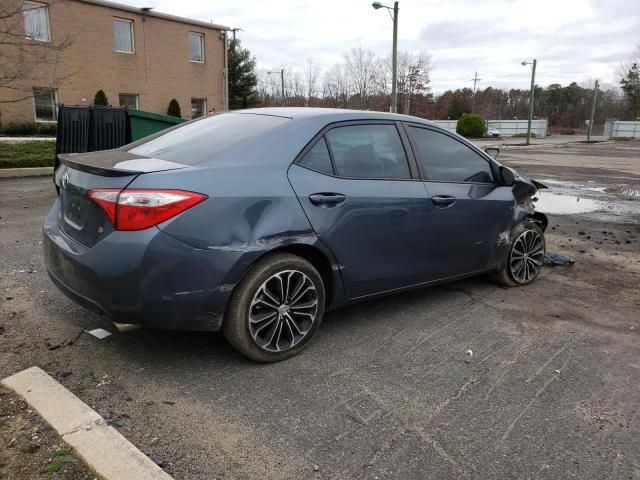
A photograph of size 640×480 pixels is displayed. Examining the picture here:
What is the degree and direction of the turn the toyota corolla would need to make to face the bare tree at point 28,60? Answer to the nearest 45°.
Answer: approximately 90° to its left

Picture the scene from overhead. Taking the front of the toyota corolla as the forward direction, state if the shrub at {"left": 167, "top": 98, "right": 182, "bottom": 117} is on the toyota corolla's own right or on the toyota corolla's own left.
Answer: on the toyota corolla's own left

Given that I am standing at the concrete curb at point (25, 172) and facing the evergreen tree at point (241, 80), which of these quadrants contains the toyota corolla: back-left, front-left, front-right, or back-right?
back-right

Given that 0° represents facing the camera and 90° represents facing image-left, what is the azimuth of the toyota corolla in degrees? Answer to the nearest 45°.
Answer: approximately 225°

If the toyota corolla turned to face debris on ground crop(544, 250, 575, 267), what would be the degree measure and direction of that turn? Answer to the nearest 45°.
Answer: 0° — it already faces it

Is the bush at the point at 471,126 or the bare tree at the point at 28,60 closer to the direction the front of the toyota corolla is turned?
the bush

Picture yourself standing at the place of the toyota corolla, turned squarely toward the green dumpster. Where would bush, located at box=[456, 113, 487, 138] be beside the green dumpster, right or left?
right

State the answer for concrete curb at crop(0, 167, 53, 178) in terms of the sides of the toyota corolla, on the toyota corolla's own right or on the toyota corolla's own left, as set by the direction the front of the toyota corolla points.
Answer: on the toyota corolla's own left

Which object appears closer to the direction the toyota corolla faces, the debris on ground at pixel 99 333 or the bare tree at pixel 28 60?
the bare tree

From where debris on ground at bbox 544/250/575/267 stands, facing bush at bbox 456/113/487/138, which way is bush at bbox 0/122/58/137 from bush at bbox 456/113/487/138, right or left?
left

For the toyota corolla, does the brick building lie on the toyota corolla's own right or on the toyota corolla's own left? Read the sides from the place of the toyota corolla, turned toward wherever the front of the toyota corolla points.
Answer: on the toyota corolla's own left

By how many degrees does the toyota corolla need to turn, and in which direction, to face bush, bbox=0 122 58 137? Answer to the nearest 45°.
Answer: approximately 90° to its left

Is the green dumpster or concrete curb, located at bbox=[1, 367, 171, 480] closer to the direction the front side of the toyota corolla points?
the green dumpster
